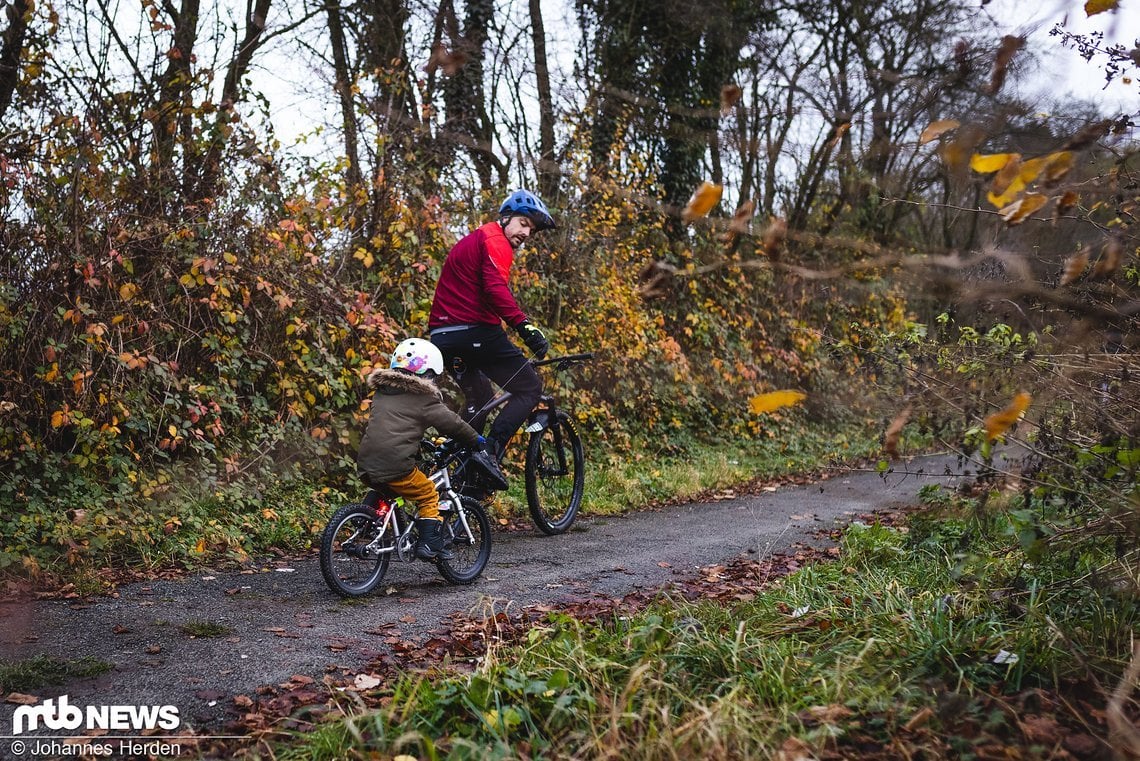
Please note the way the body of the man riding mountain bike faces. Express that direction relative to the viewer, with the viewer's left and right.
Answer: facing away from the viewer and to the right of the viewer

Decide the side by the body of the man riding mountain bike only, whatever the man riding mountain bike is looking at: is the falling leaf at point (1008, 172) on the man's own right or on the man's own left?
on the man's own right

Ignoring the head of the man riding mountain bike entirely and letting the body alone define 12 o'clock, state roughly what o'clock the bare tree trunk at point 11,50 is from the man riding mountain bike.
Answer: The bare tree trunk is roughly at 8 o'clock from the man riding mountain bike.

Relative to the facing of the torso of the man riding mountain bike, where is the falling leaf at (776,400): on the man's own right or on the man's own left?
on the man's own right

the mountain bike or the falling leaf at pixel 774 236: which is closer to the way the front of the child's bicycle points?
the mountain bike

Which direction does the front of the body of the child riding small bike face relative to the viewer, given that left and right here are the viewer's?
facing away from the viewer and to the right of the viewer

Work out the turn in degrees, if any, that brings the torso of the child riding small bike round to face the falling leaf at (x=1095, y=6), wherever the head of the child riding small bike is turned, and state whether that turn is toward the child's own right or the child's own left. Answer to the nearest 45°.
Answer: approximately 90° to the child's own right

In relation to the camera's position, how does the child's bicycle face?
facing away from the viewer and to the right of the viewer

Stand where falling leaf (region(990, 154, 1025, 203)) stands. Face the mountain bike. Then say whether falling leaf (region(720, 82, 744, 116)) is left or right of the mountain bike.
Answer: left
